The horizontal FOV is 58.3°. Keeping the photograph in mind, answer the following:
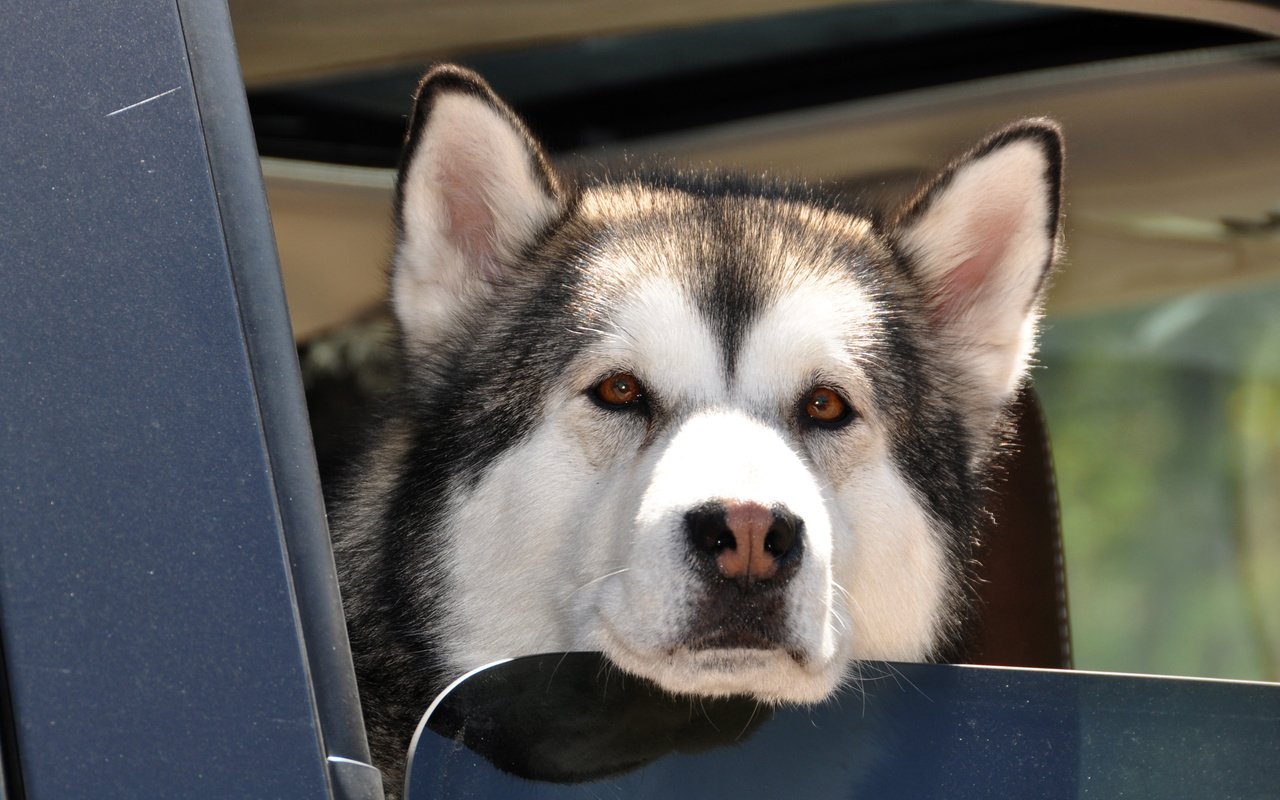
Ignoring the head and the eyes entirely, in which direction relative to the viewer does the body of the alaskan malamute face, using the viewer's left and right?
facing the viewer
